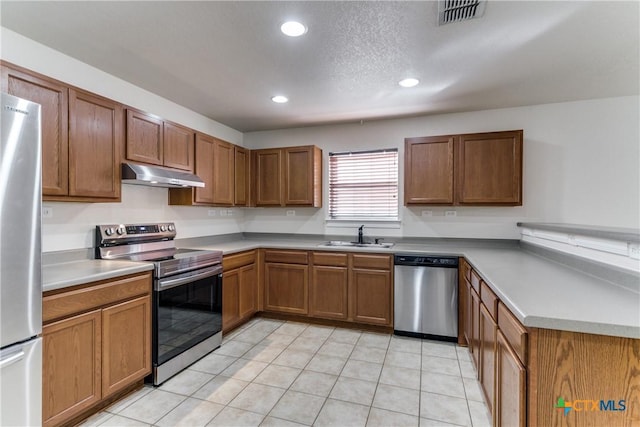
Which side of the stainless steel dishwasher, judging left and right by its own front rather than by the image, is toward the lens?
front

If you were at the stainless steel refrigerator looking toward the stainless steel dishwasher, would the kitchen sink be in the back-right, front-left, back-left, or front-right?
front-left

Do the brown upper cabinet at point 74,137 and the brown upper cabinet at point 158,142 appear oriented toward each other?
no

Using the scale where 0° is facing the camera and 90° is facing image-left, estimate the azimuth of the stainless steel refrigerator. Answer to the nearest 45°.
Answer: approximately 315°

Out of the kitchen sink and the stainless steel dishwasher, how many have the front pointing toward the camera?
2

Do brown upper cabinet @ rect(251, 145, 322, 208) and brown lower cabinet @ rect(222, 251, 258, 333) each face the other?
no

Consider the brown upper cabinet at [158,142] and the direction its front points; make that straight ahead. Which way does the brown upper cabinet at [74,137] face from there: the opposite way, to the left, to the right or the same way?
the same way

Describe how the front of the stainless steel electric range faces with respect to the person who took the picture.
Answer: facing the viewer and to the right of the viewer

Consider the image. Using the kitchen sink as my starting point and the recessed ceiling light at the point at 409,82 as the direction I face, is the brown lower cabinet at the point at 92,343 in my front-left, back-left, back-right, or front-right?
front-right

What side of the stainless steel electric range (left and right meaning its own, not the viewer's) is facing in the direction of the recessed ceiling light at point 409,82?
front

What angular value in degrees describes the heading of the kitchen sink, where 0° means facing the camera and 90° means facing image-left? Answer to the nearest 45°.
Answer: approximately 0°

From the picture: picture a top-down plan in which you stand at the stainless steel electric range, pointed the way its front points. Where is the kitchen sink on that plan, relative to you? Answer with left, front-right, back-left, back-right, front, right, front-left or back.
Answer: front-left

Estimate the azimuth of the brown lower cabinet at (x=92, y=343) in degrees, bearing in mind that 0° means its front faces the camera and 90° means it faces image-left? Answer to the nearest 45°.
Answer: approximately 315°

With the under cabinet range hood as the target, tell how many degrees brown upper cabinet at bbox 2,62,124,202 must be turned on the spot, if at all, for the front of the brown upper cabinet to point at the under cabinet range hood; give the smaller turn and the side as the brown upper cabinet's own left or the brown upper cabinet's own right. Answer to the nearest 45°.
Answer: approximately 45° to the brown upper cabinet's own left

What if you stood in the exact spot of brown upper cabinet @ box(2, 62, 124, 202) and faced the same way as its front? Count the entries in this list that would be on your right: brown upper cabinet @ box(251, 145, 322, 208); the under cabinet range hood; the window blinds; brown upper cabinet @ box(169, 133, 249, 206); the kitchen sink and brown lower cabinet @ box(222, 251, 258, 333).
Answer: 0

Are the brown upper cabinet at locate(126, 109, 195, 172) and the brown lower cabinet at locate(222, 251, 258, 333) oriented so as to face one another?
no

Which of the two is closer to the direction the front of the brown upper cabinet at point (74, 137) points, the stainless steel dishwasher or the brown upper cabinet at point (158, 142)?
the stainless steel dishwasher
